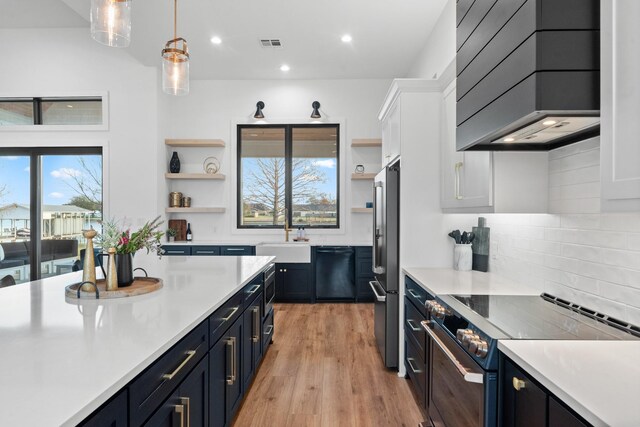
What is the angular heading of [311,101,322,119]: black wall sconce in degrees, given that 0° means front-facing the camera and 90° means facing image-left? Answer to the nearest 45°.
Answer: approximately 0°

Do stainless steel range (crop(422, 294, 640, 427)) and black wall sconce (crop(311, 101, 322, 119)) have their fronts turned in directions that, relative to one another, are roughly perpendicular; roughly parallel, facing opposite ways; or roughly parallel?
roughly perpendicular

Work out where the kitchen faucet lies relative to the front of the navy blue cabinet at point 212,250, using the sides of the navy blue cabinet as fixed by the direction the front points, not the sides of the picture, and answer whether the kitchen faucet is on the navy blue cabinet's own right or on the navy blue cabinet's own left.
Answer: on the navy blue cabinet's own left

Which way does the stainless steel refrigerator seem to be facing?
to the viewer's left

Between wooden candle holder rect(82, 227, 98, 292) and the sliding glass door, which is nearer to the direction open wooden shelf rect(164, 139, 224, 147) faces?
the wooden candle holder

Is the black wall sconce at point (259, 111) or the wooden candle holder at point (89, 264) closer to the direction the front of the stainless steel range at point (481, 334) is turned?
the wooden candle holder

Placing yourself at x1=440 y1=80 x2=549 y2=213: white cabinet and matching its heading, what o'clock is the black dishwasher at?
The black dishwasher is roughly at 3 o'clock from the white cabinet.

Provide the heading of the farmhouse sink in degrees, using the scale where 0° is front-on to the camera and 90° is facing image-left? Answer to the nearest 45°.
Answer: approximately 0°

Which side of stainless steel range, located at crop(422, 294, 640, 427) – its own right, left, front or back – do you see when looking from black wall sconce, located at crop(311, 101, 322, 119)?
right
